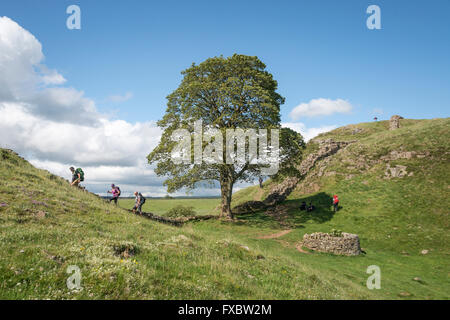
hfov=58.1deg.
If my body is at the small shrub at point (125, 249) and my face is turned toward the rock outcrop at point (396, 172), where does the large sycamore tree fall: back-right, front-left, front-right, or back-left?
front-left

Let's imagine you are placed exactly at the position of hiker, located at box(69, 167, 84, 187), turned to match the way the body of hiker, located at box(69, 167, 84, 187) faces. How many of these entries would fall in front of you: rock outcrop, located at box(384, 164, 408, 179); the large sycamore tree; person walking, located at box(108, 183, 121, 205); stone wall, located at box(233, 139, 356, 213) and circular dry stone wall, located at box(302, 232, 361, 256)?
0

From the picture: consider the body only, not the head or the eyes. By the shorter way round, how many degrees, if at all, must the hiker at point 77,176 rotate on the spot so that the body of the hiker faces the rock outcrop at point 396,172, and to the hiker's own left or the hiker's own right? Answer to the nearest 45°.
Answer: approximately 180°

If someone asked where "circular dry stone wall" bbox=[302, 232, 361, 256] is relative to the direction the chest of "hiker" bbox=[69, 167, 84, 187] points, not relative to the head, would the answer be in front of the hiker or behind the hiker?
behind

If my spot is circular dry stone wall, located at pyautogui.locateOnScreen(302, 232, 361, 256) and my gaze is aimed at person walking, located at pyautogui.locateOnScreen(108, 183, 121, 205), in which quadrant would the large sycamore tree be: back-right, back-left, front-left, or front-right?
front-right

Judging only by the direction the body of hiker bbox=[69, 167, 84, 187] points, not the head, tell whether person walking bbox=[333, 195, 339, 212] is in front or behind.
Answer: behind

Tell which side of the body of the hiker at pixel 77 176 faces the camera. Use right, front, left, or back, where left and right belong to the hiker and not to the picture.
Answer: left

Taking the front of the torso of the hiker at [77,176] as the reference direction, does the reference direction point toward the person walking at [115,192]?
no
